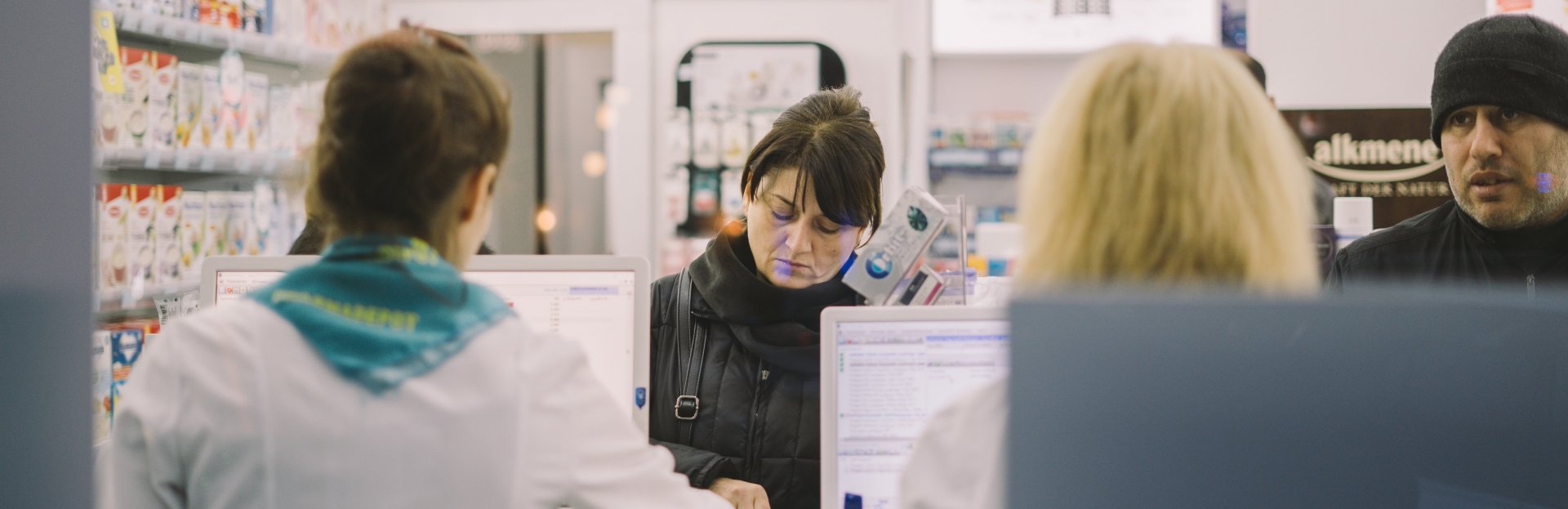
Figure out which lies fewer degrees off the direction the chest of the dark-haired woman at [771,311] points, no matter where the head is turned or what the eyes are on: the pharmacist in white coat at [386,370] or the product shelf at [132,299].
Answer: the pharmacist in white coat

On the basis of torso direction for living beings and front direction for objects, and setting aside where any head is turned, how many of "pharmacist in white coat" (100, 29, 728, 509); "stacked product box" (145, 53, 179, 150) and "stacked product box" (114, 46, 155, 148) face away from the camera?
1

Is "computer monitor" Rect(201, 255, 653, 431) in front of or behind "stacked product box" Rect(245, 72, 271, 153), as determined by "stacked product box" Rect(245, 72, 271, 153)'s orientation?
in front

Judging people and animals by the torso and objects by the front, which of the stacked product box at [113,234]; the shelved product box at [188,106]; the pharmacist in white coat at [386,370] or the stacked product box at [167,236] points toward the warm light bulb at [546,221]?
the pharmacist in white coat

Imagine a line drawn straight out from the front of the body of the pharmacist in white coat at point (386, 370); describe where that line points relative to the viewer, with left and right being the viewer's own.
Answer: facing away from the viewer

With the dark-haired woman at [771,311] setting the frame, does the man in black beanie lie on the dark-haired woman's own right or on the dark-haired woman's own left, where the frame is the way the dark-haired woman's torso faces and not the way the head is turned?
on the dark-haired woman's own left

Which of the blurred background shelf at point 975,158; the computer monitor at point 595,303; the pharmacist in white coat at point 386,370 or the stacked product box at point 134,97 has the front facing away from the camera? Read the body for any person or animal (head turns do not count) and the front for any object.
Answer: the pharmacist in white coat
